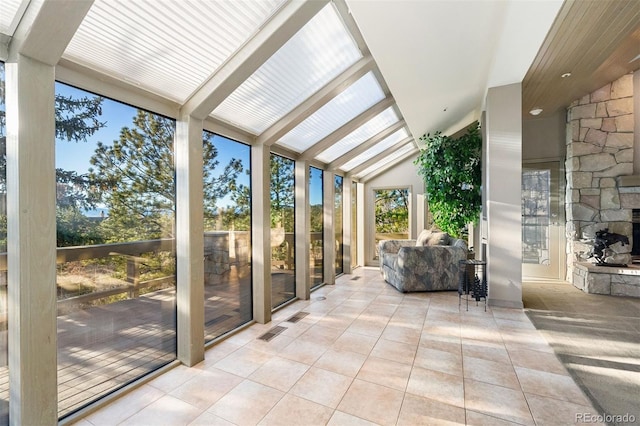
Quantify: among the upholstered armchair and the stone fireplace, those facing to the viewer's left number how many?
1

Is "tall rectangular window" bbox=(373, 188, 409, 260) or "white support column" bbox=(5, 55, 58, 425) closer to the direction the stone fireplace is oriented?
the white support column

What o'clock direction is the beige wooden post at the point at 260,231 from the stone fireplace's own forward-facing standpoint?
The beige wooden post is roughly at 1 o'clock from the stone fireplace.

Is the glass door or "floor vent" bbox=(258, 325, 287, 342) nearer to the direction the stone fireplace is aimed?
the floor vent

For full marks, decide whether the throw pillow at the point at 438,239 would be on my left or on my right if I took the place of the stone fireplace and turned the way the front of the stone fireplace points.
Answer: on my right
